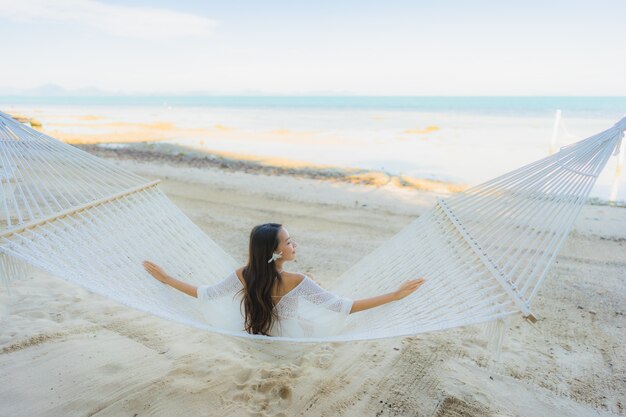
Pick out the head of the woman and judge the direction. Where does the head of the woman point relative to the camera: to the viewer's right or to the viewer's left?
to the viewer's right

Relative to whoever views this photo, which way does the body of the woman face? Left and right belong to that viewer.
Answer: facing away from the viewer
